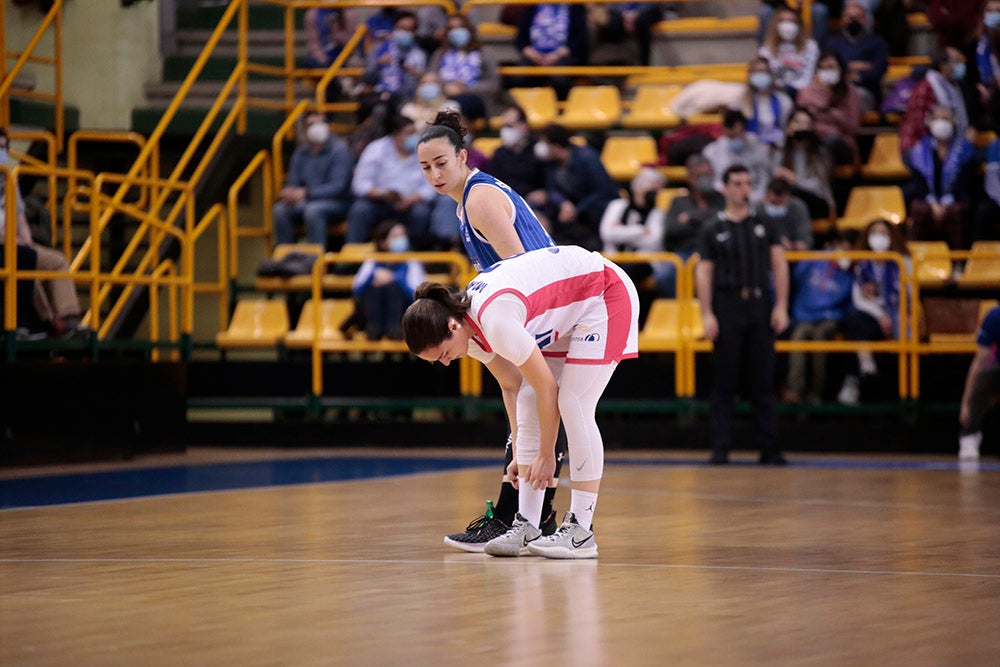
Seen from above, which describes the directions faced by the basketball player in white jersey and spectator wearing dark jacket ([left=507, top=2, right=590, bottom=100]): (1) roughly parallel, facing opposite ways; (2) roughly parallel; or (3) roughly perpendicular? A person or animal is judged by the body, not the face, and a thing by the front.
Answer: roughly perpendicular

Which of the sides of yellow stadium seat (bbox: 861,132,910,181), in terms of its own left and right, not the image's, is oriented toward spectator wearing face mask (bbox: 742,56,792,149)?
right

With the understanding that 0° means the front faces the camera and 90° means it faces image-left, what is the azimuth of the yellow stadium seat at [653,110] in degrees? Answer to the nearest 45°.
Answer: approximately 0°

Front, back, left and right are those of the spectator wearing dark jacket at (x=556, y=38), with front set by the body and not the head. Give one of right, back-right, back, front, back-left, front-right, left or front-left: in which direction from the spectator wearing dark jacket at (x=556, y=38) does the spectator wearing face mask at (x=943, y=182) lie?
front-left

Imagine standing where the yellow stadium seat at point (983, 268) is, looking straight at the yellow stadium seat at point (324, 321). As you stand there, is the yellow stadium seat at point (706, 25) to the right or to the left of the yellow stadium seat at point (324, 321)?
right

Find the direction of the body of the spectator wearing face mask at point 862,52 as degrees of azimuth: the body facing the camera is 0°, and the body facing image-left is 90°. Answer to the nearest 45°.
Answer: approximately 0°

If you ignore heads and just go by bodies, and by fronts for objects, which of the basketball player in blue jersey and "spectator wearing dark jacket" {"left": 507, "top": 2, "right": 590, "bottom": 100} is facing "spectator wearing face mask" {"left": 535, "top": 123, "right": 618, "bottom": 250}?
"spectator wearing dark jacket" {"left": 507, "top": 2, "right": 590, "bottom": 100}

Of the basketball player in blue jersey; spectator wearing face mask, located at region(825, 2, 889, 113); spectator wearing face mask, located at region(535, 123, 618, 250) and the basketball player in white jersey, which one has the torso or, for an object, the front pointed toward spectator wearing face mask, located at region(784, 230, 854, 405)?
spectator wearing face mask, located at region(825, 2, 889, 113)

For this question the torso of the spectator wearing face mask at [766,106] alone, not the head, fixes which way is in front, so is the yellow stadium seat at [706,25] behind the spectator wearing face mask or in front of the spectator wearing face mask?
behind

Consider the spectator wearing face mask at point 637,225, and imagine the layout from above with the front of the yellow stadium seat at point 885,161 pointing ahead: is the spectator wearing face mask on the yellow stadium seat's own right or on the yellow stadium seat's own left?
on the yellow stadium seat's own right

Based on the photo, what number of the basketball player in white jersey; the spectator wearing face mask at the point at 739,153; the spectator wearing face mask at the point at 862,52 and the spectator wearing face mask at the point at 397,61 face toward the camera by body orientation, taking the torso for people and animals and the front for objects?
3

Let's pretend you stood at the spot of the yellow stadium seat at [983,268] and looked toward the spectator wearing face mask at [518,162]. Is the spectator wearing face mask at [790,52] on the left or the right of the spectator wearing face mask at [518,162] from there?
right

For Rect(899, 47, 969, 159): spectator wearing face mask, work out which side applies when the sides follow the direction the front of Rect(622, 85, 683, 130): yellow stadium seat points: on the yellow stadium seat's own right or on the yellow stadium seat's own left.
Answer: on the yellow stadium seat's own left
